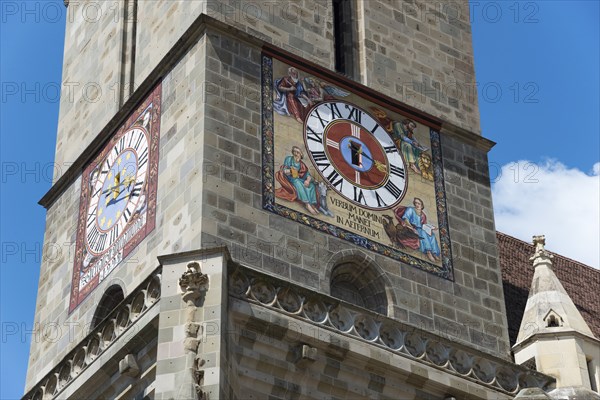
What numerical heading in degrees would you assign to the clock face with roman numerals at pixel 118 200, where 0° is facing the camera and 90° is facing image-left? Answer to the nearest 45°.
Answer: approximately 45°

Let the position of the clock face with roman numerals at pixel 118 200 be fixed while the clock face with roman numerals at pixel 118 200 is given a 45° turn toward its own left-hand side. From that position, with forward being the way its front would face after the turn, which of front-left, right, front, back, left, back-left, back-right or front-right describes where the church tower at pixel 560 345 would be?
left
